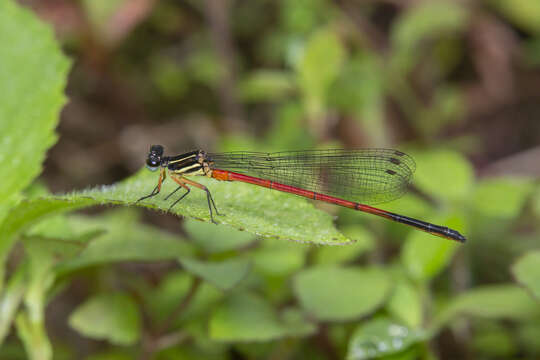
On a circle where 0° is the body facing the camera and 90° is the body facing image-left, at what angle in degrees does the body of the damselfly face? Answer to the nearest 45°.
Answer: approximately 90°

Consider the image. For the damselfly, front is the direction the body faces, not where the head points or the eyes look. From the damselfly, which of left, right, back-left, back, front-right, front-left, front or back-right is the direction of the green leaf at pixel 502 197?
back

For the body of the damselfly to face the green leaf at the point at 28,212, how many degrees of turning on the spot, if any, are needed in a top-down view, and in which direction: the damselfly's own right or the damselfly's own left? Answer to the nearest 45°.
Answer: approximately 45° to the damselfly's own left

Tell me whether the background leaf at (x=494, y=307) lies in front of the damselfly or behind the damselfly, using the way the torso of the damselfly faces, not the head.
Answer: behind

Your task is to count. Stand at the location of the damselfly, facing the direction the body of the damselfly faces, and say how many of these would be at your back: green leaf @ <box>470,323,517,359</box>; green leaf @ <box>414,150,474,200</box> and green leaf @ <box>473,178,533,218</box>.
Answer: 3
